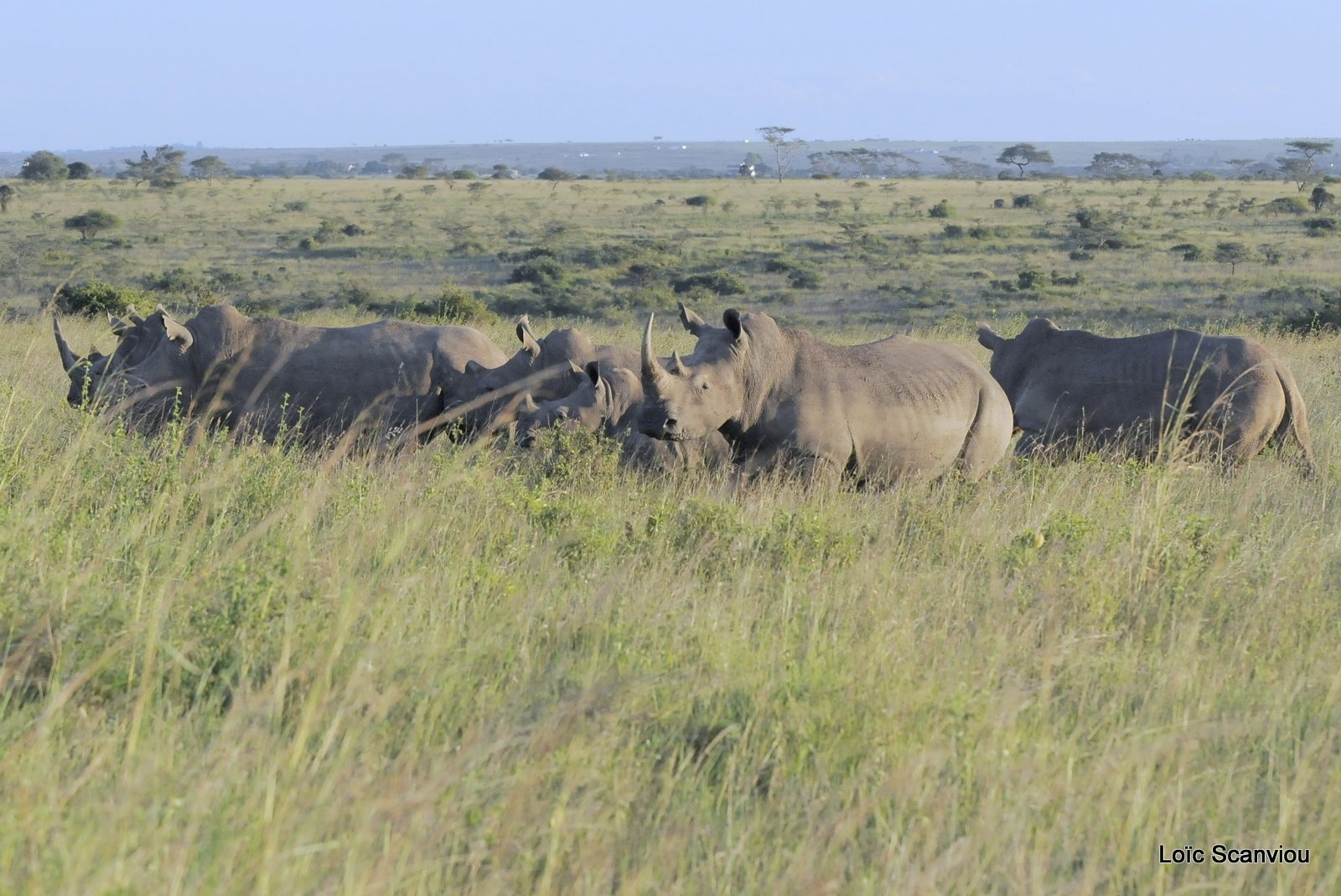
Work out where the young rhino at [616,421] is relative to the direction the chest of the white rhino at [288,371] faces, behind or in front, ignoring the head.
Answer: behind

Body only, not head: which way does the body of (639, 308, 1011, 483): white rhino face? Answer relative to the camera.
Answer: to the viewer's left

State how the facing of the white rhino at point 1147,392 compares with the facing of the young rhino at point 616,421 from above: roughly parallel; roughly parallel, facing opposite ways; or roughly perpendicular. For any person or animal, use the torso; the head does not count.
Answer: roughly parallel

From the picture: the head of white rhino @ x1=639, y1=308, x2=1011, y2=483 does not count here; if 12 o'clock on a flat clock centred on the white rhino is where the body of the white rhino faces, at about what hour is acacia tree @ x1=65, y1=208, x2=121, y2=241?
The acacia tree is roughly at 2 o'clock from the white rhino.

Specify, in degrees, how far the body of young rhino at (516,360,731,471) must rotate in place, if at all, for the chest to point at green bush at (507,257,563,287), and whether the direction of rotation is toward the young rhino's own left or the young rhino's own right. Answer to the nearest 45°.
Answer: approximately 90° to the young rhino's own right

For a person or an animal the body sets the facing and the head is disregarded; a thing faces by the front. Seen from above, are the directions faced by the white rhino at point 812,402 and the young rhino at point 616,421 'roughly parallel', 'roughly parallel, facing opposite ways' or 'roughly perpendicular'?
roughly parallel

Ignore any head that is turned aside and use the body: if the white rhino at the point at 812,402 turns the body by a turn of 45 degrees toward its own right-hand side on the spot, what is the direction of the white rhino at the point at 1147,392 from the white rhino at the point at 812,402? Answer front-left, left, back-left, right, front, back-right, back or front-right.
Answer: right

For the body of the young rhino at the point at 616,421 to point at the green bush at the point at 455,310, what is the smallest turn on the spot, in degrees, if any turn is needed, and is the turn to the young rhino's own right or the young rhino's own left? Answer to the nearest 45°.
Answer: approximately 90° to the young rhino's own right

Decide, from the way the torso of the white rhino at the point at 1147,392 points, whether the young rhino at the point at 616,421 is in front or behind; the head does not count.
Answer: in front

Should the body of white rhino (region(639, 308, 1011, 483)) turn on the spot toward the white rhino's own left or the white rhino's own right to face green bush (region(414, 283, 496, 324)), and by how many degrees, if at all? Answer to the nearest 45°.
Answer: approximately 90° to the white rhino's own right

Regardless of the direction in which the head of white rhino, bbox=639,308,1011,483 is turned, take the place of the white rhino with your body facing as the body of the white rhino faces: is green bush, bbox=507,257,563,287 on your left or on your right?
on your right

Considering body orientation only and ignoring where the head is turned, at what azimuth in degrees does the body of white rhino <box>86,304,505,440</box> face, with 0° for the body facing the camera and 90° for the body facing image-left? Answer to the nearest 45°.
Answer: approximately 90°

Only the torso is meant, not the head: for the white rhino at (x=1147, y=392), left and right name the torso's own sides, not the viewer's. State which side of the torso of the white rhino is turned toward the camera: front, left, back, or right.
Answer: left

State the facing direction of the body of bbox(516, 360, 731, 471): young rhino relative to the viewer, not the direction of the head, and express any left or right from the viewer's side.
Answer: facing to the left of the viewer

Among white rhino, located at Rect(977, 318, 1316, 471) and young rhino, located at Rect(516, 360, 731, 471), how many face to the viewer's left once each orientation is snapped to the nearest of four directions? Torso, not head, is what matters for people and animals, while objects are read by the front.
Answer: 2

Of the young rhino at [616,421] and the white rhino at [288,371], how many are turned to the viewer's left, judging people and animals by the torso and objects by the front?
2
